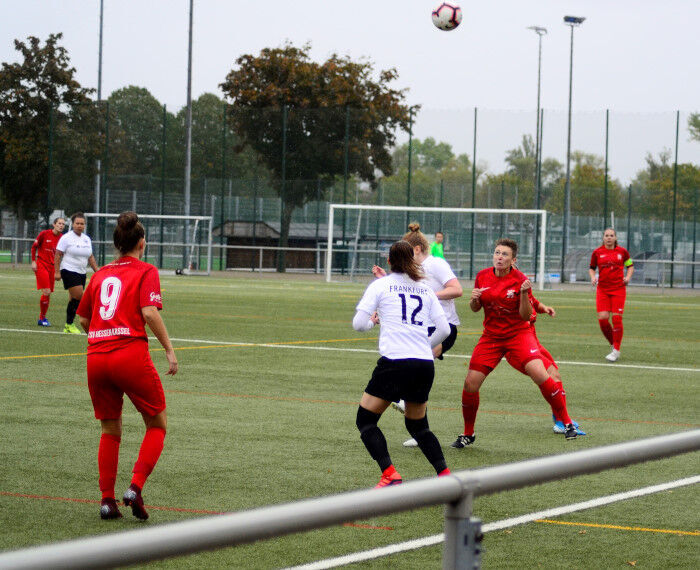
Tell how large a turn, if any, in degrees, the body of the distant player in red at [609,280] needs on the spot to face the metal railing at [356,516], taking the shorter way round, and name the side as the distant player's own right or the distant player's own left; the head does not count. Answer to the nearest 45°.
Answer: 0° — they already face it

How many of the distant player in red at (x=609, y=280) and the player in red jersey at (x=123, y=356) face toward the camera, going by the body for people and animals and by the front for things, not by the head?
1

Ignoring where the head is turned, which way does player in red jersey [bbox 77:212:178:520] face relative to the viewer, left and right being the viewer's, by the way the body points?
facing away from the viewer and to the right of the viewer

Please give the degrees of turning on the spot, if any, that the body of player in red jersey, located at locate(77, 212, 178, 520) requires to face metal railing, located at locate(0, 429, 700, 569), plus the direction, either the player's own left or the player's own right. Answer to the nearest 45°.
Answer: approximately 135° to the player's own right

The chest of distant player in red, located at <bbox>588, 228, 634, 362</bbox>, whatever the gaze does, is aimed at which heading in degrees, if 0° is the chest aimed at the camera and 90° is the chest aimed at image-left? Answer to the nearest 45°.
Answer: approximately 0°

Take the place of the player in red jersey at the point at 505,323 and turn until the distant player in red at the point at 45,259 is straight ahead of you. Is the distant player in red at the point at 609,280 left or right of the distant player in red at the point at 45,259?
right

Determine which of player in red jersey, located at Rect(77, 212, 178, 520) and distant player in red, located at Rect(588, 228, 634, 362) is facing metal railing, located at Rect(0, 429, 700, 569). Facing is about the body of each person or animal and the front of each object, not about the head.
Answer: the distant player in red
